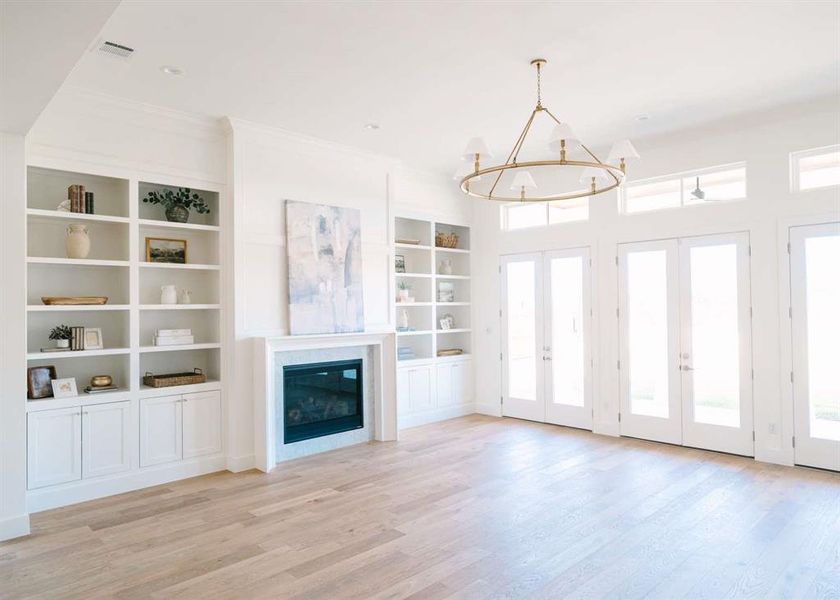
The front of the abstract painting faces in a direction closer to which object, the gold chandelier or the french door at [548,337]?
the gold chandelier

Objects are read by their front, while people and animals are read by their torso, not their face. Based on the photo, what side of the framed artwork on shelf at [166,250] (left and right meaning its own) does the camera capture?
front

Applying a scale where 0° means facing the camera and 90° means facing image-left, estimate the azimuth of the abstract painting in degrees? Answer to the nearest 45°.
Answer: approximately 315°

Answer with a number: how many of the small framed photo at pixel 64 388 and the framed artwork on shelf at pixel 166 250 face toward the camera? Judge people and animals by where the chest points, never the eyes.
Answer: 2

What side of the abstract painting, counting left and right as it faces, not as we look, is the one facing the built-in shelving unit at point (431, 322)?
left

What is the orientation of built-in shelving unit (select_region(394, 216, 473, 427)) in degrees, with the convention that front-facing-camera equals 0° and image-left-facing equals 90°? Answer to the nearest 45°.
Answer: approximately 315°

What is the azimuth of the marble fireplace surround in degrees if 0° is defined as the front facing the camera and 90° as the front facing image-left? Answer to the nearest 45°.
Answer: approximately 315°

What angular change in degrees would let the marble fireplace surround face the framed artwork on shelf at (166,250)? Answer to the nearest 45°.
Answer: approximately 135° to its right

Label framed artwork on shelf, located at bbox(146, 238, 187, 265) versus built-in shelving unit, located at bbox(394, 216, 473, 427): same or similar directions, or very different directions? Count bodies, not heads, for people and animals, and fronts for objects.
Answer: same or similar directions

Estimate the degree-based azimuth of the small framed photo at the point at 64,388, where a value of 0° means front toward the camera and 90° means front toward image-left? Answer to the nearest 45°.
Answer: approximately 0°

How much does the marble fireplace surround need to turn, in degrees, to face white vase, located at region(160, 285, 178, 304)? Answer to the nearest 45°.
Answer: approximately 135° to its right
